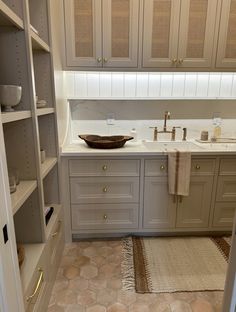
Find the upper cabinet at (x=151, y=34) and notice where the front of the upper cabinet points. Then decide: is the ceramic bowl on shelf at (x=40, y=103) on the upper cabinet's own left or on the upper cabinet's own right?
on the upper cabinet's own right

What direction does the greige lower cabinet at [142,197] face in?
toward the camera

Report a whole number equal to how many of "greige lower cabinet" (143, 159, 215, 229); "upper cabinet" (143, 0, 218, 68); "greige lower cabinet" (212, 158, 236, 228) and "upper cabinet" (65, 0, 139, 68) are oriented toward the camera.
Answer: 4

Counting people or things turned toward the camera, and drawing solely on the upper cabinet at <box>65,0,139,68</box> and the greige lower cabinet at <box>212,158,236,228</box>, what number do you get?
2

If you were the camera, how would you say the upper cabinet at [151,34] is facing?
facing the viewer

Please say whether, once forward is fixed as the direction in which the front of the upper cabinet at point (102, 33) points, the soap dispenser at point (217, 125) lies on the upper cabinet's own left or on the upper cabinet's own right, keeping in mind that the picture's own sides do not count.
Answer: on the upper cabinet's own left

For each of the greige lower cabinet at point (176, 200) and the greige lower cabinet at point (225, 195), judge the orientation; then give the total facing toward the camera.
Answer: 2
